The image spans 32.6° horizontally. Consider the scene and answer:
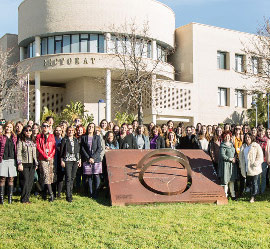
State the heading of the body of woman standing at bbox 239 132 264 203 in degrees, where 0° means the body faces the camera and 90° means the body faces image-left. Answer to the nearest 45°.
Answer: approximately 45°

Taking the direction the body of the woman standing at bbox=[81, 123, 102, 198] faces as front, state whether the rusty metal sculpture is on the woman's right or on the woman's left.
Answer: on the woman's left

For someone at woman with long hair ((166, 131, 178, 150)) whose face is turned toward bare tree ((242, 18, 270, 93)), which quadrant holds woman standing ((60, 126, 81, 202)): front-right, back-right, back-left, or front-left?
back-left

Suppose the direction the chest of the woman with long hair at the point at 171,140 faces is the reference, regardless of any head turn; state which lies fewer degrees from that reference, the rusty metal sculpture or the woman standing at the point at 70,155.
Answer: the rusty metal sculpture

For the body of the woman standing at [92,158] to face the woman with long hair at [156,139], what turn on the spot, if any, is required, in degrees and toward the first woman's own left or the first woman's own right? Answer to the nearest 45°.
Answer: approximately 135° to the first woman's own left

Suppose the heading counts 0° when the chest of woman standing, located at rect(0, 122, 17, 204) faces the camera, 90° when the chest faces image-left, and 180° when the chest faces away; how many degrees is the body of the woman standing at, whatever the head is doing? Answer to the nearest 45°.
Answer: approximately 0°

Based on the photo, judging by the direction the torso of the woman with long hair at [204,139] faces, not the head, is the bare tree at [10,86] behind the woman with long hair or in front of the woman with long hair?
behind

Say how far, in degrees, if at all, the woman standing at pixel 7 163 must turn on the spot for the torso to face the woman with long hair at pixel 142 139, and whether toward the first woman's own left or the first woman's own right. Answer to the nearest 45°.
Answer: approximately 90° to the first woman's own left

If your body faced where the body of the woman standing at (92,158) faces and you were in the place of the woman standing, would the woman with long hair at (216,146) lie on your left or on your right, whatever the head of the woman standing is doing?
on your left

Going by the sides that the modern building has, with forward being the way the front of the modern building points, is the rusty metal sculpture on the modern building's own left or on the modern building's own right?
on the modern building's own left
